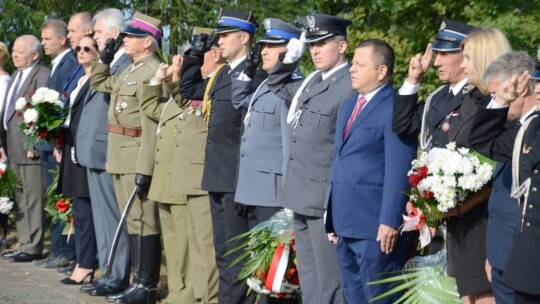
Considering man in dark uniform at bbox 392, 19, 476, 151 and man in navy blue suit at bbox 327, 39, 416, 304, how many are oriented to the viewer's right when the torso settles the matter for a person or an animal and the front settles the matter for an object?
0

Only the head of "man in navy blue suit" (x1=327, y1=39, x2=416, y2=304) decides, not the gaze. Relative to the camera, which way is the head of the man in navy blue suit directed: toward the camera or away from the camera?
toward the camera

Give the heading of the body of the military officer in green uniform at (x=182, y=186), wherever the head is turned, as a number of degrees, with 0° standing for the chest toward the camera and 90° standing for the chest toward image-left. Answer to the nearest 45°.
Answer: approximately 45°

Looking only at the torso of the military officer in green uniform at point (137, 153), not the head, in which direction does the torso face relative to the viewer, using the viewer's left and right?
facing the viewer and to the left of the viewer

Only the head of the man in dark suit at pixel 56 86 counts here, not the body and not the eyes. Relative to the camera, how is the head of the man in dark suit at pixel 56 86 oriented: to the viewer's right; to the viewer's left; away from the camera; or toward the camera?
to the viewer's left

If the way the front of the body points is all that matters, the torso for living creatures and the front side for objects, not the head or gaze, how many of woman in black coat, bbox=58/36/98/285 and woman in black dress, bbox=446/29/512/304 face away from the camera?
0

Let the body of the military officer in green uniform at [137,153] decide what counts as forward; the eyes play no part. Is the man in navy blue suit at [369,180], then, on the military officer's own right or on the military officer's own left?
on the military officer's own left

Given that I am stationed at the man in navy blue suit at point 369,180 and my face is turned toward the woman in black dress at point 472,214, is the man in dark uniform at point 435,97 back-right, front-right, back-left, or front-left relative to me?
front-left

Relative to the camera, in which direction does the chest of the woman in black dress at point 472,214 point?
to the viewer's left

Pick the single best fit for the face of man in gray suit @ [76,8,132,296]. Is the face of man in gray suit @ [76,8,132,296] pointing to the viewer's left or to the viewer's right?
to the viewer's left
